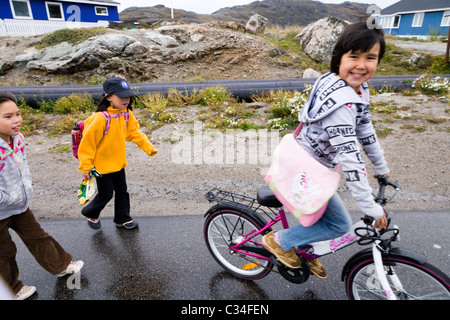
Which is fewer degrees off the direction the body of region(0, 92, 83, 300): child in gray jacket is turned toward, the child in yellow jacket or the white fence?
the child in yellow jacket

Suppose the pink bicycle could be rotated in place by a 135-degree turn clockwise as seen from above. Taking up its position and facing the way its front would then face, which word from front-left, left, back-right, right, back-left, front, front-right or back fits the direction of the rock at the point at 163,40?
front-right

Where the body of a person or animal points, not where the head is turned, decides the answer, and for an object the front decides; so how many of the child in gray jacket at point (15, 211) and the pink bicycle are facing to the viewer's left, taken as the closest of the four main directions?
0

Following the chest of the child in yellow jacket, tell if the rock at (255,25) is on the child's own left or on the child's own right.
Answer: on the child's own left

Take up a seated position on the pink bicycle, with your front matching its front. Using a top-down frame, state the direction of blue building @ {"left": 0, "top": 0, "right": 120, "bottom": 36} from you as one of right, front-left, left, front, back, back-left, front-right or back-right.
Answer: back

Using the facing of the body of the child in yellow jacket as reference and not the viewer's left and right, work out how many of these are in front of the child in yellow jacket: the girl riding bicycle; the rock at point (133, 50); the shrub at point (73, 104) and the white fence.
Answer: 1

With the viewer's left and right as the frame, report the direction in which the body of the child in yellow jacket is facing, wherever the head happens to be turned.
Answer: facing the viewer and to the right of the viewer

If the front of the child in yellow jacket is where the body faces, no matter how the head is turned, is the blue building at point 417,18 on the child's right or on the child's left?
on the child's left

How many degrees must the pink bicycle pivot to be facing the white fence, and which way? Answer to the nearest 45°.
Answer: approximately 180°

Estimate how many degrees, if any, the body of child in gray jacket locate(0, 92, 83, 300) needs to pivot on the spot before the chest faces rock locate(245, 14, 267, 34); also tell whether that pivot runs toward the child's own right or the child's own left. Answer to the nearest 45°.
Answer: approximately 90° to the child's own left

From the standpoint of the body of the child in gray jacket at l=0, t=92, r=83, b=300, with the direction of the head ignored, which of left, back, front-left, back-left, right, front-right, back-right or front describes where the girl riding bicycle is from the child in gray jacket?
front

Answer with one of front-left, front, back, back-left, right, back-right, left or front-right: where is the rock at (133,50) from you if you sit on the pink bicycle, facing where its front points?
back

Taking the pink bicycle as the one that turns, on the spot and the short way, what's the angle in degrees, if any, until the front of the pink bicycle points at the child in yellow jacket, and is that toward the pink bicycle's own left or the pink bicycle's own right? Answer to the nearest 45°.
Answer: approximately 135° to the pink bicycle's own right
